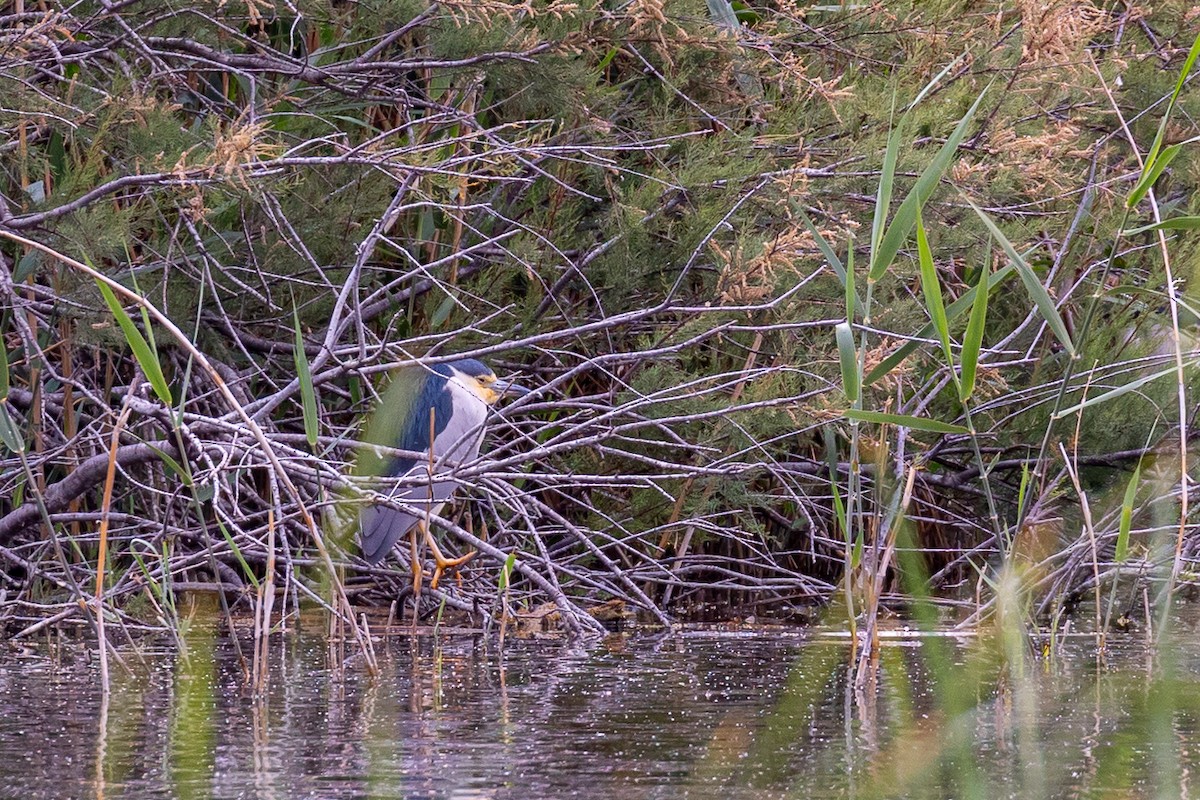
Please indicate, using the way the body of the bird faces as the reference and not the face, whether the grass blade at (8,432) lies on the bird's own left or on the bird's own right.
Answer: on the bird's own right

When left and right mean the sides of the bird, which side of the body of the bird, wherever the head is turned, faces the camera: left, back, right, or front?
right

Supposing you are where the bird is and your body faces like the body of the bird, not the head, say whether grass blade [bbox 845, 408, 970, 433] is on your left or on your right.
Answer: on your right

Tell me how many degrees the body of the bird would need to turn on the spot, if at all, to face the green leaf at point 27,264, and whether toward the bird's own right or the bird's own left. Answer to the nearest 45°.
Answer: approximately 135° to the bird's own right
